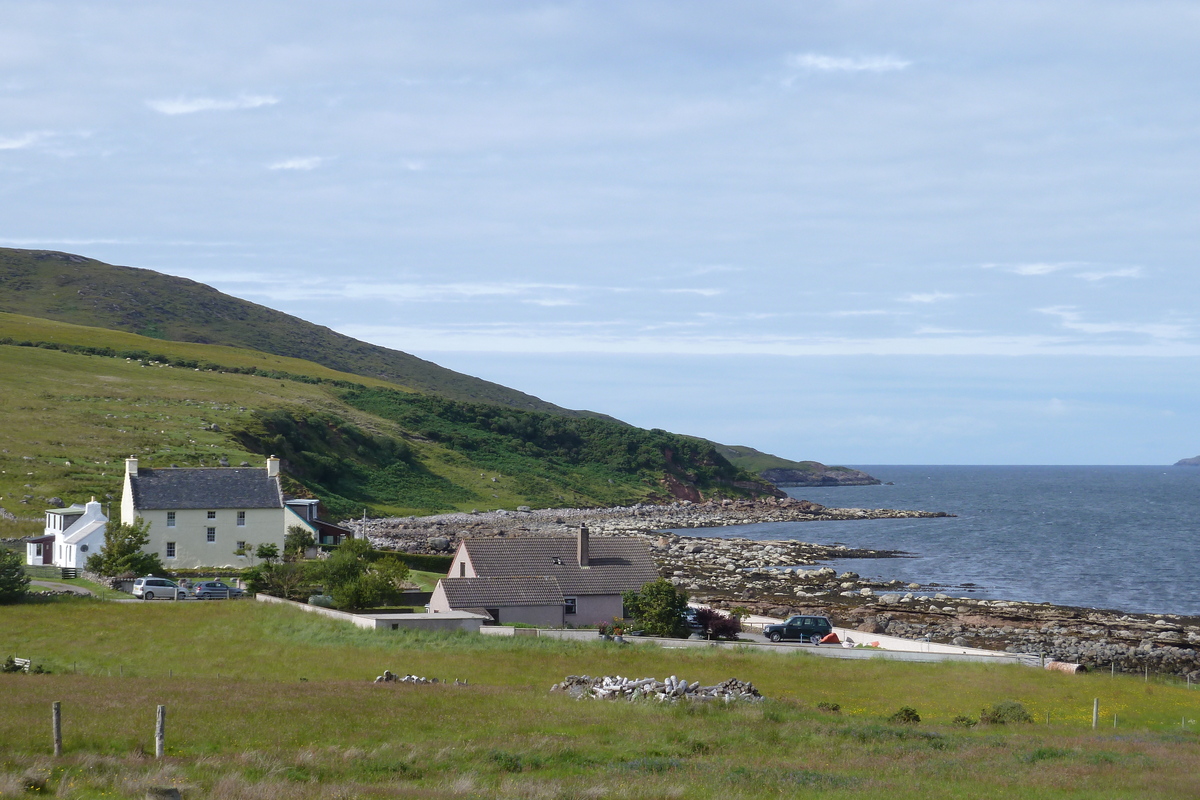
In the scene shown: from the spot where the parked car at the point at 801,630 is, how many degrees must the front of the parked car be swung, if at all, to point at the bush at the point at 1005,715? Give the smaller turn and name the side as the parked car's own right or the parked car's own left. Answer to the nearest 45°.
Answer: approximately 90° to the parked car's own left

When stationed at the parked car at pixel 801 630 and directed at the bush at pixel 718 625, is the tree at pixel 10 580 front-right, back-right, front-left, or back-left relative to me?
front-right

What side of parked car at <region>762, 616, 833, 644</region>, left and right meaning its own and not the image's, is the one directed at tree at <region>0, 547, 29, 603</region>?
front

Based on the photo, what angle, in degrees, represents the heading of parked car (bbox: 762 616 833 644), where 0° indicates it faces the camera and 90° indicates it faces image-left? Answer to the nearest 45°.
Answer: approximately 90°

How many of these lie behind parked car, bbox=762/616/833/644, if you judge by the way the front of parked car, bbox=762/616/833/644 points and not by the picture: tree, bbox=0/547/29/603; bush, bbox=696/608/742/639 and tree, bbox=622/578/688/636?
0

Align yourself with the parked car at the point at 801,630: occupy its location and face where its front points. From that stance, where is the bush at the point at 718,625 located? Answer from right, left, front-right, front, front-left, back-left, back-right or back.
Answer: front-left

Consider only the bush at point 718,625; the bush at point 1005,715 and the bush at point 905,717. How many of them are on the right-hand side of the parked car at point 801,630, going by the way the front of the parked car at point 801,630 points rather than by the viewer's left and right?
0

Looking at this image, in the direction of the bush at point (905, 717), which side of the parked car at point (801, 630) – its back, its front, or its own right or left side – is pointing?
left

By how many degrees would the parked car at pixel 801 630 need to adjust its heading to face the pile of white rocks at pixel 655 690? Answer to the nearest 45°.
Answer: approximately 90° to its left

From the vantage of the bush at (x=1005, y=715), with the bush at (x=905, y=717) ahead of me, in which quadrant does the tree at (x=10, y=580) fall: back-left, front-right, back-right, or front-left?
front-right

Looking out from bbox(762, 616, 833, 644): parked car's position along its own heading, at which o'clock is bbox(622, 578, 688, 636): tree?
The tree is roughly at 11 o'clock from the parked car.
